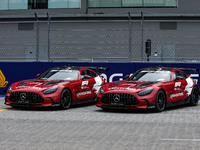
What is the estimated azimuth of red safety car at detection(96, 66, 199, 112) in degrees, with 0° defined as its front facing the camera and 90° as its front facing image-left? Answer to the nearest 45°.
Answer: approximately 45°

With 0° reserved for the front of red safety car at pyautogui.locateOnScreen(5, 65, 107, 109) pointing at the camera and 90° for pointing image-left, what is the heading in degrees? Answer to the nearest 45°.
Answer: approximately 45°

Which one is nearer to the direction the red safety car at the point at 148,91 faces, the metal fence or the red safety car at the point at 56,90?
the red safety car

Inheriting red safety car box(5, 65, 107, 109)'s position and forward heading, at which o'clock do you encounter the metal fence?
The metal fence is roughly at 5 o'clock from the red safety car.
